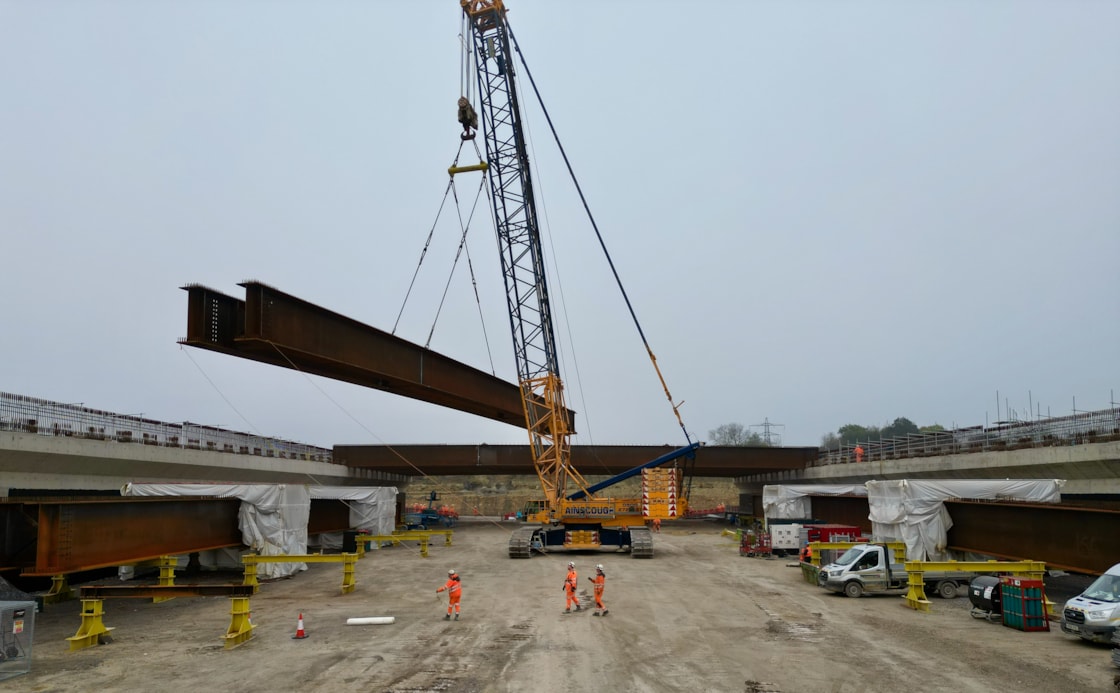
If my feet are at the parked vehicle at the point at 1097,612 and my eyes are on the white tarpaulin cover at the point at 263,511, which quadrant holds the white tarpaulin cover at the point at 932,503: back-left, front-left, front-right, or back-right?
front-right

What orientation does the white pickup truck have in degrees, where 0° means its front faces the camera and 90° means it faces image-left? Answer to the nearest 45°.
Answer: approximately 90°

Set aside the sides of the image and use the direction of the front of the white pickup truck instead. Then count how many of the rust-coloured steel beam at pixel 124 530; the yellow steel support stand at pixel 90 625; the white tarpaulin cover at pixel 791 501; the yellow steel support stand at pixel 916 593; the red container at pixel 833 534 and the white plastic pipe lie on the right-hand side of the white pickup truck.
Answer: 2

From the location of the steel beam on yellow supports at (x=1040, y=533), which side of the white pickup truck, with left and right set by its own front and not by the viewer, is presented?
back

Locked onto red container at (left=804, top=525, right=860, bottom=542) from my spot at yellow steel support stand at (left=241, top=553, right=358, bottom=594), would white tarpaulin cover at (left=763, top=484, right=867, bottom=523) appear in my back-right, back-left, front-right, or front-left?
front-left

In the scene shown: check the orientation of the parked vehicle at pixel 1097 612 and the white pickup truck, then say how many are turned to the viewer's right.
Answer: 0

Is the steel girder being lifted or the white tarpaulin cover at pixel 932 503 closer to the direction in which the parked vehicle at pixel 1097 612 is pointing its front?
the steel girder being lifted

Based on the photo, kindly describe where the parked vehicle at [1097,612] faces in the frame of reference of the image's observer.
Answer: facing the viewer and to the left of the viewer

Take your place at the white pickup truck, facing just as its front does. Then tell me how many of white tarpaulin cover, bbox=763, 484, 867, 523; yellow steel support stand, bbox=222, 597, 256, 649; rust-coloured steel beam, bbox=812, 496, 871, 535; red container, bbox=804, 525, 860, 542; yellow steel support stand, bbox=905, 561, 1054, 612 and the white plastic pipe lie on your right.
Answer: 3

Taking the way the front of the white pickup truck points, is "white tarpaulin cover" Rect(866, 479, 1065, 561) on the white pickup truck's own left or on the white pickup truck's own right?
on the white pickup truck's own right

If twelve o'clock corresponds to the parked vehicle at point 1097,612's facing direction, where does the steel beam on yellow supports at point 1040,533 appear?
The steel beam on yellow supports is roughly at 4 o'clock from the parked vehicle.

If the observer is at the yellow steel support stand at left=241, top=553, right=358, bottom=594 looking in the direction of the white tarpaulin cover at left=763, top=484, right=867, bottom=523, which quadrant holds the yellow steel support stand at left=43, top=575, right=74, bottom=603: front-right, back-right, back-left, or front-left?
back-left

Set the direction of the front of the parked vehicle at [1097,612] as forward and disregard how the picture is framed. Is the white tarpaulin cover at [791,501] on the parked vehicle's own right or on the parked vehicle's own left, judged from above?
on the parked vehicle's own right
